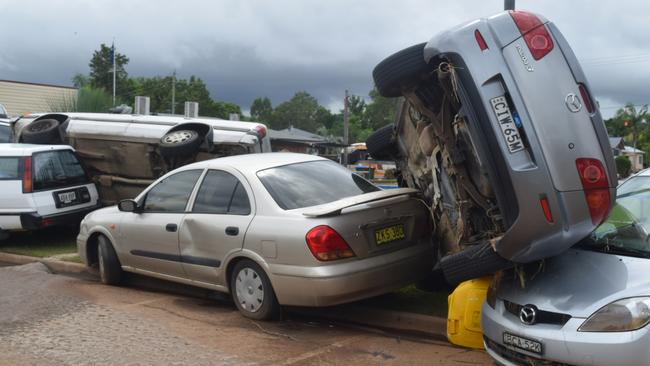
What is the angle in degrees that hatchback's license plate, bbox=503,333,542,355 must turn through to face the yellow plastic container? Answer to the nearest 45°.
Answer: approximately 90° to its right

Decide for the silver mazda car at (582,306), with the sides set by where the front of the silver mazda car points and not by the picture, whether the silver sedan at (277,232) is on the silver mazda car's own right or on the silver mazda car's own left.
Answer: on the silver mazda car's own right

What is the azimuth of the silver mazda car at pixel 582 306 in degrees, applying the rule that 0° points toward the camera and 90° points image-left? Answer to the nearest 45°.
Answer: approximately 45°

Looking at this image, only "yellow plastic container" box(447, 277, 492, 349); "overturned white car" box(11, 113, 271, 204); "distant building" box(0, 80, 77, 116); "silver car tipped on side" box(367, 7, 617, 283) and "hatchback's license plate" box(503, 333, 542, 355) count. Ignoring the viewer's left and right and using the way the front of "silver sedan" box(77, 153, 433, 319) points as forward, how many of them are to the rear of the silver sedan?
3

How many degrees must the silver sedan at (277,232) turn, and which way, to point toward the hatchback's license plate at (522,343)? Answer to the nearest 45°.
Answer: approximately 180°

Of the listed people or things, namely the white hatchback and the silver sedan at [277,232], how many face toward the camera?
0

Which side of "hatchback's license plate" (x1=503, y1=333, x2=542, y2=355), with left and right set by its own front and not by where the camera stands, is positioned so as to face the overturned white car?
right

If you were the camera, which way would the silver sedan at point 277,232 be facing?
facing away from the viewer and to the left of the viewer

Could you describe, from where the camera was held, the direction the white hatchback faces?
facing away from the viewer and to the left of the viewer

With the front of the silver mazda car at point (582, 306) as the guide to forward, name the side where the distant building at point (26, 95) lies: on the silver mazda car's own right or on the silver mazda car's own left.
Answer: on the silver mazda car's own right
